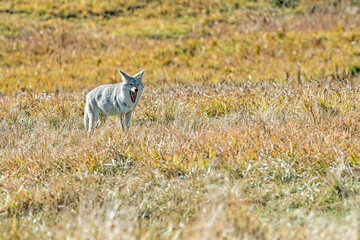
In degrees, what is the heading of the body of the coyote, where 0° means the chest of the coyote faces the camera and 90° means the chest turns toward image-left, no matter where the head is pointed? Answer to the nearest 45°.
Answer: approximately 315°
